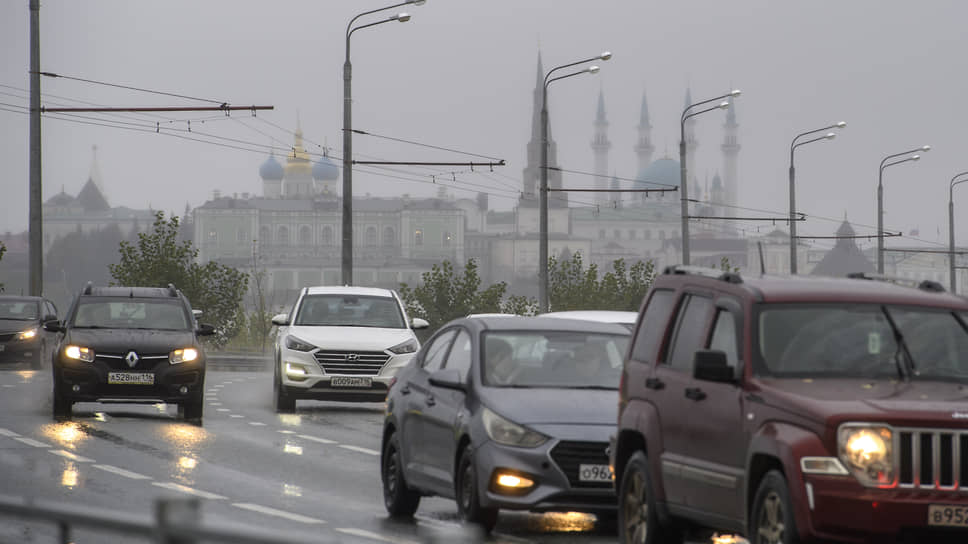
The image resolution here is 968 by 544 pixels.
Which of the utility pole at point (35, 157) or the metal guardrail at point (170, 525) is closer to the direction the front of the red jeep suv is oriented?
the metal guardrail

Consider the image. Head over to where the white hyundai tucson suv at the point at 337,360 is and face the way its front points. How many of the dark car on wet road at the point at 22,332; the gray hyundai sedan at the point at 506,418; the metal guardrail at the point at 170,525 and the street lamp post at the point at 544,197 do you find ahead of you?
2

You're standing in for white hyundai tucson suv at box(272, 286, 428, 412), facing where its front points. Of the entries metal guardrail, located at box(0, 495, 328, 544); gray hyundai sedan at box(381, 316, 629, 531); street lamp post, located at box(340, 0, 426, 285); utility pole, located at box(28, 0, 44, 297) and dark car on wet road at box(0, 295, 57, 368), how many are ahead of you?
2

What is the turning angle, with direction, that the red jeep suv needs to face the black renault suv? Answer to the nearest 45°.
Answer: approximately 180°

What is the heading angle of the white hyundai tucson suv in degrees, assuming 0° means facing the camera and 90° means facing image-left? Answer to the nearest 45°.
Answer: approximately 0°

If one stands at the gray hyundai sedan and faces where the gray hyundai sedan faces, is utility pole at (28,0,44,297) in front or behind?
behind

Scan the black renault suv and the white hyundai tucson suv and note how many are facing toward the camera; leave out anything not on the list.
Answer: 2

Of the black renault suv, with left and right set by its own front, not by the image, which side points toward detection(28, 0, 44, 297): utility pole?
back
